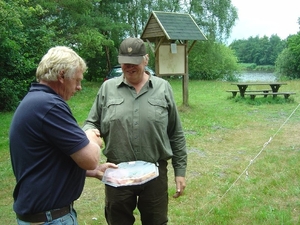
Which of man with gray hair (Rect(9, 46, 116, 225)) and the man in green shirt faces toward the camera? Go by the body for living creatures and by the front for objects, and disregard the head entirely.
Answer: the man in green shirt

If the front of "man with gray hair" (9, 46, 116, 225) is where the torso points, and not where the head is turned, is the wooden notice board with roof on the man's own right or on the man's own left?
on the man's own left

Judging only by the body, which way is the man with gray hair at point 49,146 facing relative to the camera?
to the viewer's right

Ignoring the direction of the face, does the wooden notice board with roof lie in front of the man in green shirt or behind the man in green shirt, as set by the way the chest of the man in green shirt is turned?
behind

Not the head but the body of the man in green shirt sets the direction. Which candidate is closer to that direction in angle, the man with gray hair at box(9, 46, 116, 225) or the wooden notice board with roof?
the man with gray hair

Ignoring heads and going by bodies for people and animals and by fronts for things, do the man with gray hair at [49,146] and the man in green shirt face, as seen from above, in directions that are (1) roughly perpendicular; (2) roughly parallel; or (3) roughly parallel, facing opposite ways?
roughly perpendicular

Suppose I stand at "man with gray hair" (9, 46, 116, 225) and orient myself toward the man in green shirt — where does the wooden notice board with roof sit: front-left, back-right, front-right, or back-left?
front-left

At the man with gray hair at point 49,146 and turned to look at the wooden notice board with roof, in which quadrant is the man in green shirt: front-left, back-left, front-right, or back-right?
front-right

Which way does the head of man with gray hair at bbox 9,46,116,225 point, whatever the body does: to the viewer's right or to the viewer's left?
to the viewer's right

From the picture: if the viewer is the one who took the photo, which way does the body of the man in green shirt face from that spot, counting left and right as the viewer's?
facing the viewer

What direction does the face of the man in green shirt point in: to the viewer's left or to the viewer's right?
to the viewer's left

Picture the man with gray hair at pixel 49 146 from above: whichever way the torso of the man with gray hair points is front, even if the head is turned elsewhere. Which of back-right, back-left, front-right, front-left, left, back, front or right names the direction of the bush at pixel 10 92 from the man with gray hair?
left

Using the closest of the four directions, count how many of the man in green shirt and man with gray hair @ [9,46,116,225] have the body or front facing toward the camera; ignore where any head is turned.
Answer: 1

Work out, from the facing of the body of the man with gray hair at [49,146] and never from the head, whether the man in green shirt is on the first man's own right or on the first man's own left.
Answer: on the first man's own left
